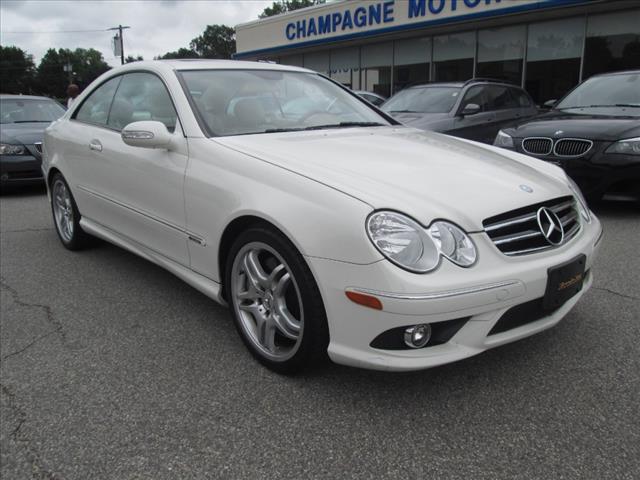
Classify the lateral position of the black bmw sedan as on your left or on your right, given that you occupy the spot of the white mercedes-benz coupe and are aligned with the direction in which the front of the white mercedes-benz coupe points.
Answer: on your left

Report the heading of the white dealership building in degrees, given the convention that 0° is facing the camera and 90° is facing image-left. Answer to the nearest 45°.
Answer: approximately 45°

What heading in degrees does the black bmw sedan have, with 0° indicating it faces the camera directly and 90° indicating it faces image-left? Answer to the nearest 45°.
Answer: approximately 45°

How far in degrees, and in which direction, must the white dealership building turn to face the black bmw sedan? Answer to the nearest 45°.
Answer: approximately 45° to its left

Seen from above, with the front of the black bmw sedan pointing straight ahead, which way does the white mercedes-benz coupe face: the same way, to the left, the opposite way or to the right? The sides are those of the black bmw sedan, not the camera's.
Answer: to the left

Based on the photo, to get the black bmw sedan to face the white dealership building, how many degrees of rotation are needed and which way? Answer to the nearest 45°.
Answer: approximately 135° to its right

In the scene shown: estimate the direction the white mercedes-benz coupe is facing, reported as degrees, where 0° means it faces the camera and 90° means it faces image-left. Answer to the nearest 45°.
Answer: approximately 315°
